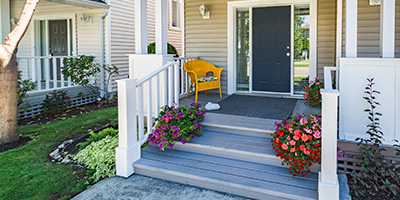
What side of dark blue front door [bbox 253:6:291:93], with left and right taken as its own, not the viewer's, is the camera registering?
front

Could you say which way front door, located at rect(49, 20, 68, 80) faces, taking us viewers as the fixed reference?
facing the viewer

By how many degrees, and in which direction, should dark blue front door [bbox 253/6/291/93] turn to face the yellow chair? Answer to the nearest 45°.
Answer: approximately 90° to its right

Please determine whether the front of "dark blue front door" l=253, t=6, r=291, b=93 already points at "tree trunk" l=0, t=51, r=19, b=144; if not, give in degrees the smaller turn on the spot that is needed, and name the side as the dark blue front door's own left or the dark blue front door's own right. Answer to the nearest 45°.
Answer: approximately 45° to the dark blue front door's own right

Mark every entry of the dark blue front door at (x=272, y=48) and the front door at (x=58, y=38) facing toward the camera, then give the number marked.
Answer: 2

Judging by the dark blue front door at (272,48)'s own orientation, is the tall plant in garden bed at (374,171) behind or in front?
in front

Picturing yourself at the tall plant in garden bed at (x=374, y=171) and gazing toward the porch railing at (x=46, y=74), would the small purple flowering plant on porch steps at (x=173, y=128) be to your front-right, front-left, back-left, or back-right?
front-left

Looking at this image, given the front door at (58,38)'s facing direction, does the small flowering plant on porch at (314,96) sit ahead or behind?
ahead

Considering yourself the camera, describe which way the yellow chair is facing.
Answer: facing the viewer and to the right of the viewer

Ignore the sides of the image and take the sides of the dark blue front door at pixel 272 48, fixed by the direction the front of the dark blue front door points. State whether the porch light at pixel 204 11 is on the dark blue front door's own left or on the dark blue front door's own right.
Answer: on the dark blue front door's own right

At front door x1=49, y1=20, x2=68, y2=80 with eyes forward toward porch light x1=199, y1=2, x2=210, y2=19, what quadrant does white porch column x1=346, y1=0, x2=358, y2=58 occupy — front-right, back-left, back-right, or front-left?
front-right
